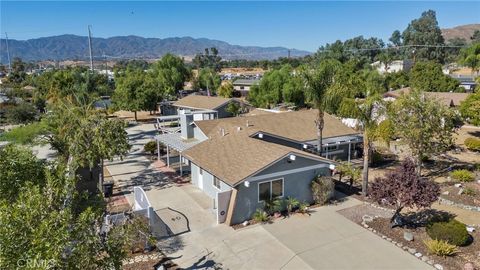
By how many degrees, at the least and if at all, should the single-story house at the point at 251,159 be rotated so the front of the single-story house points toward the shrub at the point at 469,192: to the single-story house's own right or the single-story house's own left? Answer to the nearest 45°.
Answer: approximately 45° to the single-story house's own left

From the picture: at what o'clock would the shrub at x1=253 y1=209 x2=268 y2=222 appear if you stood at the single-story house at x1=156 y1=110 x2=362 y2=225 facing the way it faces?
The shrub is roughly at 1 o'clock from the single-story house.

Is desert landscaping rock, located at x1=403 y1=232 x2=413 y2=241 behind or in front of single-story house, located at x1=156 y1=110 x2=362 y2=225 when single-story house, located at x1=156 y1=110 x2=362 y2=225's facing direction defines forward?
in front

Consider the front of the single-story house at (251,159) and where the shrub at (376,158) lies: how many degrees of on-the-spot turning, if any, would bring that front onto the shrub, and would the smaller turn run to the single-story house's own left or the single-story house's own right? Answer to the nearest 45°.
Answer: approximately 90° to the single-story house's own left

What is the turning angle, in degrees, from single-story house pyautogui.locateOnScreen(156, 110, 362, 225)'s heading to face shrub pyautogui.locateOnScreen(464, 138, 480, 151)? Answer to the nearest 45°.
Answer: approximately 90° to its left

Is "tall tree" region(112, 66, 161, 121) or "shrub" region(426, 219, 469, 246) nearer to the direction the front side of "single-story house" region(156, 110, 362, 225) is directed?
the shrub

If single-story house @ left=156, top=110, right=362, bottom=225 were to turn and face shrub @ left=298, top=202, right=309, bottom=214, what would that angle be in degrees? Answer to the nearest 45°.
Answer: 0° — it already faces it

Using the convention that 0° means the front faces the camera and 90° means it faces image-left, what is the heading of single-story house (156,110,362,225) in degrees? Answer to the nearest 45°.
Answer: approximately 315°

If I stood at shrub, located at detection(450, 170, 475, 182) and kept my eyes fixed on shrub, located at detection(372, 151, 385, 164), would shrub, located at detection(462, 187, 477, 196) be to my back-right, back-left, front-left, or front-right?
back-left

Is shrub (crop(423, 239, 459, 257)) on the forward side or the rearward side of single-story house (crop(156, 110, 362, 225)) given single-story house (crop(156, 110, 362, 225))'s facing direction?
on the forward side

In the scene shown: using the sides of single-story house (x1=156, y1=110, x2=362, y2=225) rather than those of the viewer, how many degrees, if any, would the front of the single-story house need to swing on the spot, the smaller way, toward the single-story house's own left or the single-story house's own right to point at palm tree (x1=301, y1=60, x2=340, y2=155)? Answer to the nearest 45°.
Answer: approximately 90° to the single-story house's own left
